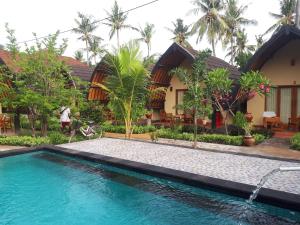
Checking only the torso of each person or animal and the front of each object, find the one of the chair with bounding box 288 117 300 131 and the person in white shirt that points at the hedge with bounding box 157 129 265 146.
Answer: the chair

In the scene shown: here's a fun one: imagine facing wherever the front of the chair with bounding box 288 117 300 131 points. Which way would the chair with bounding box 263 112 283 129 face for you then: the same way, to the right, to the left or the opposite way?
to the left

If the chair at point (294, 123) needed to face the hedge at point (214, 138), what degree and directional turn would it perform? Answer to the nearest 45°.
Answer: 0° — it already faces it

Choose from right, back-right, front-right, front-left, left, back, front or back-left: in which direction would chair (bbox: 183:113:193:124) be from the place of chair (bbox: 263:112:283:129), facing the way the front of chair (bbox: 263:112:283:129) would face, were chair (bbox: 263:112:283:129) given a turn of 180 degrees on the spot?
front-left

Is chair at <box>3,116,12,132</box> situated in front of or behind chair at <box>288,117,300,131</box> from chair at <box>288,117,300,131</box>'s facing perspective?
in front

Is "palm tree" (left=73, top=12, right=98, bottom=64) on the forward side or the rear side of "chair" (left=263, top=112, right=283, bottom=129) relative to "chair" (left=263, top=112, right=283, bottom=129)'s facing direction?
on the rear side

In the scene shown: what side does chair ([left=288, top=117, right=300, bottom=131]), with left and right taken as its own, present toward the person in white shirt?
front

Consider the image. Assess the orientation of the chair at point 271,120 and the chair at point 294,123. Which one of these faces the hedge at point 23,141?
the chair at point 294,123

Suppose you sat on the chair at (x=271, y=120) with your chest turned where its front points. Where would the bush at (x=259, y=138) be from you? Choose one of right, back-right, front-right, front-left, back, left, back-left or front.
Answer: front-right

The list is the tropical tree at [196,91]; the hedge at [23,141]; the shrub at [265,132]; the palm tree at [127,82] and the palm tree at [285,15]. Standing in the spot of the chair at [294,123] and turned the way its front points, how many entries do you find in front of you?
4

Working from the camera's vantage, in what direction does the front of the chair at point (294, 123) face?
facing the viewer and to the left of the viewer
